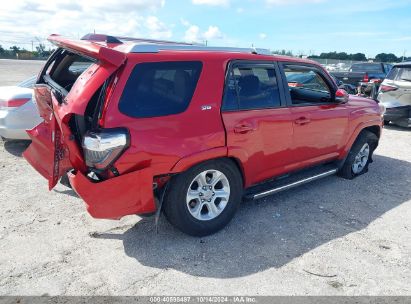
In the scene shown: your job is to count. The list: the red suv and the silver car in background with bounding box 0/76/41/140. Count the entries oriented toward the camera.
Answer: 0

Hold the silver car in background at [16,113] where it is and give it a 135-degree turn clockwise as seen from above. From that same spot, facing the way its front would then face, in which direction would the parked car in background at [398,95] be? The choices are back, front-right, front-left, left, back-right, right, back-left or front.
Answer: left

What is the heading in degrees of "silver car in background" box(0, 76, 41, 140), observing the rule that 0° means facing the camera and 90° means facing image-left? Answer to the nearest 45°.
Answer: approximately 225°

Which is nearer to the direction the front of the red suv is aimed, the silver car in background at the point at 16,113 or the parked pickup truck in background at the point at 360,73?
the parked pickup truck in background

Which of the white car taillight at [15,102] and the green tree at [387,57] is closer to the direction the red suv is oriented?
the green tree

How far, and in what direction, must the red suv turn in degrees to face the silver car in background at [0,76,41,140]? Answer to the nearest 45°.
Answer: approximately 90° to its left

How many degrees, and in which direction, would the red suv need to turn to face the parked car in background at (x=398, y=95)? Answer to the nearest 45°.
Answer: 0° — it already faces it

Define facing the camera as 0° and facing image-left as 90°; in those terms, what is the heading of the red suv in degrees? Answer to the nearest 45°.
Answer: approximately 225°

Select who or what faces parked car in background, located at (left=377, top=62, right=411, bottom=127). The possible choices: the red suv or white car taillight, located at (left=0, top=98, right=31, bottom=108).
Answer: the red suv
